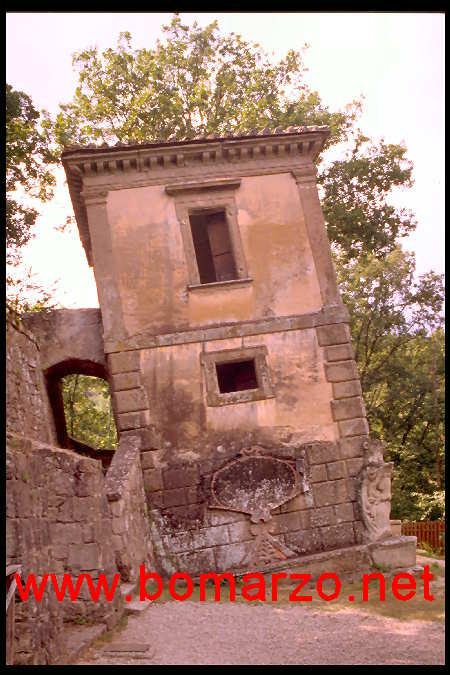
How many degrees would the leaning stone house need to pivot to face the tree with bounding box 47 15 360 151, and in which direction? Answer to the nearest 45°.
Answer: approximately 180°

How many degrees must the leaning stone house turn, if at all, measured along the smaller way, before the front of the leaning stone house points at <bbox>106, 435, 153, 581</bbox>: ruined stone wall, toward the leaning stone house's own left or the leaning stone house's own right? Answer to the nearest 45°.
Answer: approximately 45° to the leaning stone house's own right

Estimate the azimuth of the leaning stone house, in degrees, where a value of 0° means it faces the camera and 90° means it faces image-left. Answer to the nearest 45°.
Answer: approximately 0°

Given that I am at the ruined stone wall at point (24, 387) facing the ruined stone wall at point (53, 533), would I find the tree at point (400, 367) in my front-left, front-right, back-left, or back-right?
back-left

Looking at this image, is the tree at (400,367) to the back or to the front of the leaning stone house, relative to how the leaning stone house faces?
to the back

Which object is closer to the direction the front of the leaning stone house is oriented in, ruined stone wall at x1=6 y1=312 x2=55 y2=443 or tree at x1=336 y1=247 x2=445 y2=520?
the ruined stone wall

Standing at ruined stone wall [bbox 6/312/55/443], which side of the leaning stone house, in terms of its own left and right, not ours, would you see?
right

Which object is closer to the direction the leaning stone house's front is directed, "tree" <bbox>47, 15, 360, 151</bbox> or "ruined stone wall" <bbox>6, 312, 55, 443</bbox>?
the ruined stone wall

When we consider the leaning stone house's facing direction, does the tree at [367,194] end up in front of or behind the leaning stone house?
behind

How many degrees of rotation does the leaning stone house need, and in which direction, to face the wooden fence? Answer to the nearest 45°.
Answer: approximately 135° to its left

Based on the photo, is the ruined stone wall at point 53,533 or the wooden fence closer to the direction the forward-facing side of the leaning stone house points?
the ruined stone wall
